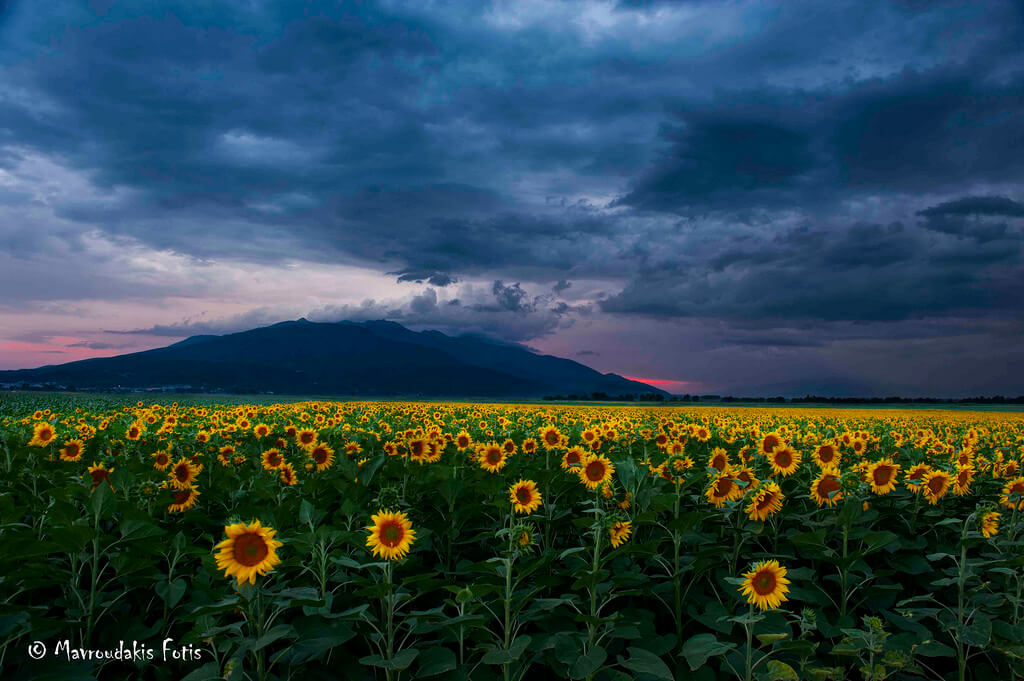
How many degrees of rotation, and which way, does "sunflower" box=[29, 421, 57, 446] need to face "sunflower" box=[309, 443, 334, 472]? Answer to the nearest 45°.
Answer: approximately 45° to its left

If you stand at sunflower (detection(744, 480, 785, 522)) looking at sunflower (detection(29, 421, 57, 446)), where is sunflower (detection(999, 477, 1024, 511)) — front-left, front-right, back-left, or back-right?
back-right

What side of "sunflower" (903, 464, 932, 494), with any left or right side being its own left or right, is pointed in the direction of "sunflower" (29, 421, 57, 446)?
right

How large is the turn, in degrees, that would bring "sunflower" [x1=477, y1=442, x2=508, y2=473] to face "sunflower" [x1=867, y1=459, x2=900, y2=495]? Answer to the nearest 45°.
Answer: approximately 90° to its left

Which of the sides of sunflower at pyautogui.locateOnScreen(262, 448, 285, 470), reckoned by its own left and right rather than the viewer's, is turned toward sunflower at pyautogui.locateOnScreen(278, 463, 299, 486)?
front

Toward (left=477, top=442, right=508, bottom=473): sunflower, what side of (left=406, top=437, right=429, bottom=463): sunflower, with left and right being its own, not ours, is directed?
left

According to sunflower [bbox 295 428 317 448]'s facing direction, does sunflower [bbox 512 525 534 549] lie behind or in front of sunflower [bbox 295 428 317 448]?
in front

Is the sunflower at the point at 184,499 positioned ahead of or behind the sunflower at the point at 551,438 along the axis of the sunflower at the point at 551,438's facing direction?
ahead

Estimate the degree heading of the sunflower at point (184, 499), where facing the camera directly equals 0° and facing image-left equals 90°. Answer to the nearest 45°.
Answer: approximately 0°

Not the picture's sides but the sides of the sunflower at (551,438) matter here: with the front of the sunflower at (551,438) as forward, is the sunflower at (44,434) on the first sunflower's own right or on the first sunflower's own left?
on the first sunflower's own right

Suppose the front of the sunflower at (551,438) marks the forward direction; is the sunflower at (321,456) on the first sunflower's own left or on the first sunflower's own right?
on the first sunflower's own right

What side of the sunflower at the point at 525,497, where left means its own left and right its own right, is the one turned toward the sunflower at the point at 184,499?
right

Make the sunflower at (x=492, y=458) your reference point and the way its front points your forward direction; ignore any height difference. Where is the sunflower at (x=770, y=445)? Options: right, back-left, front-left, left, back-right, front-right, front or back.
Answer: left

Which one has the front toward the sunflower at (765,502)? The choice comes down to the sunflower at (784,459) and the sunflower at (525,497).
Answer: the sunflower at (784,459)
